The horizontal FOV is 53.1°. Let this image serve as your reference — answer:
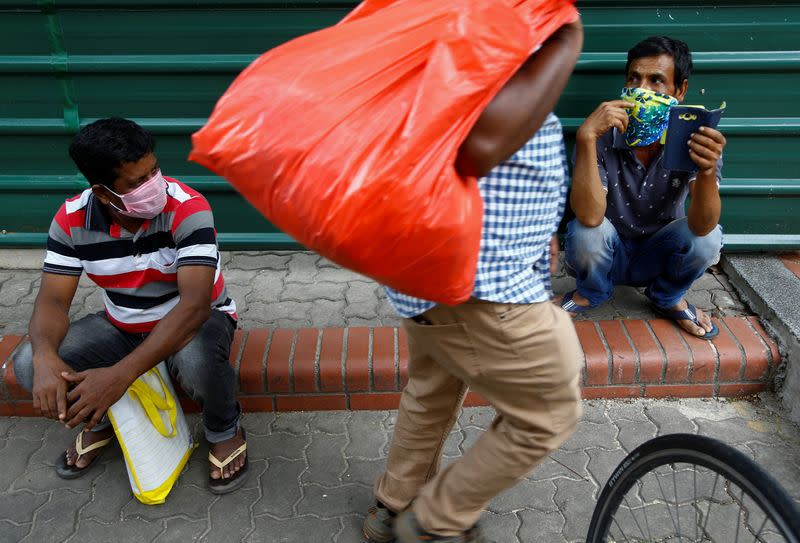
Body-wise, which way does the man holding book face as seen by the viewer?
toward the camera

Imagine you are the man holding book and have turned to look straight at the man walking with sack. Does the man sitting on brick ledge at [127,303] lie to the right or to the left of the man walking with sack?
right

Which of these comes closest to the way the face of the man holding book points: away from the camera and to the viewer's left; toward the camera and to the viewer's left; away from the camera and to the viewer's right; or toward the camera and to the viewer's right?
toward the camera and to the viewer's left

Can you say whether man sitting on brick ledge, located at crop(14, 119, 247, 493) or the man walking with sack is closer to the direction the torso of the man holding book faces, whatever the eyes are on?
the man walking with sack

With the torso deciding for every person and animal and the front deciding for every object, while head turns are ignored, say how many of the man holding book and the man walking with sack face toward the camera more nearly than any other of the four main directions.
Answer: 1

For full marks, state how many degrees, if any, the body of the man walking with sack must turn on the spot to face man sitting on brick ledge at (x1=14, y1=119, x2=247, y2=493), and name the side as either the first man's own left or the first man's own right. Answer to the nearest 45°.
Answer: approximately 135° to the first man's own left

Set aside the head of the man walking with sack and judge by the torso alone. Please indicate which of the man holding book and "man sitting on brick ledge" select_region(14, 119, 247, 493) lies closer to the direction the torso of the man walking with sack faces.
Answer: the man holding book

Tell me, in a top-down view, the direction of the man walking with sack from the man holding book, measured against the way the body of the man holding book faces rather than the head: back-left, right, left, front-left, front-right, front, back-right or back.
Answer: front
